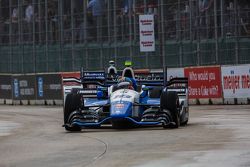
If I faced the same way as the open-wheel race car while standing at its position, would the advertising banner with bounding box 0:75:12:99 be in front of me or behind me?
behind

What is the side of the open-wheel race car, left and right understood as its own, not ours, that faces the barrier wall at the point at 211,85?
back

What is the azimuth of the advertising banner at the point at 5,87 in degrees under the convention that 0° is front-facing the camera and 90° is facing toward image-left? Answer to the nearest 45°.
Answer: approximately 0°

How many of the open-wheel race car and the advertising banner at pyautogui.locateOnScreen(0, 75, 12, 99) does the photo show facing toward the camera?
2

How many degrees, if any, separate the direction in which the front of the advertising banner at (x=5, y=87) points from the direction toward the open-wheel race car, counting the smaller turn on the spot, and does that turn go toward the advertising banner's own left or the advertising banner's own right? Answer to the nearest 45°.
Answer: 0° — it already faces it

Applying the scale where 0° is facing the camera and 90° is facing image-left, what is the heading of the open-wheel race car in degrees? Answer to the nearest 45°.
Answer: approximately 0°
